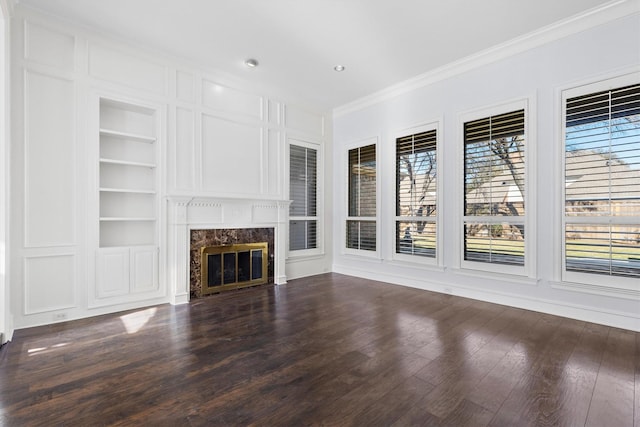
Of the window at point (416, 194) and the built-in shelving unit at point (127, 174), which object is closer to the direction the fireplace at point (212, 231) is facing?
the window

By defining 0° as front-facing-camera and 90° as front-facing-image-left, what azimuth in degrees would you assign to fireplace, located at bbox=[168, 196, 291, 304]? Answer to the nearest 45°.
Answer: approximately 315°

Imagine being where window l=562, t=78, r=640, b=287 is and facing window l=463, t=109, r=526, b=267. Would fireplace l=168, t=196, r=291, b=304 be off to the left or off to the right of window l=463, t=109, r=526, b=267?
left

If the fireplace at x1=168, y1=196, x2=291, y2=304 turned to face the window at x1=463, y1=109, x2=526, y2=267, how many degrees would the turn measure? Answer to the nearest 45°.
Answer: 0° — it already faces it

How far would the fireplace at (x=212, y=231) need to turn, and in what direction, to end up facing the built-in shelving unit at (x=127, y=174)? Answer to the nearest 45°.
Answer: approximately 135° to its right

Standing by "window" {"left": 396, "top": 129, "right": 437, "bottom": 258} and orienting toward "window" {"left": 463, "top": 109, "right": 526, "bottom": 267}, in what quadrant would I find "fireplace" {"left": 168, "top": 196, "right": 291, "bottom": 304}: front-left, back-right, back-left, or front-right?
back-right

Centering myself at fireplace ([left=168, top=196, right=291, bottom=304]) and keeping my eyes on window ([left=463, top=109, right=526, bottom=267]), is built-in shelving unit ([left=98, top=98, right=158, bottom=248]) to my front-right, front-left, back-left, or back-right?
back-right

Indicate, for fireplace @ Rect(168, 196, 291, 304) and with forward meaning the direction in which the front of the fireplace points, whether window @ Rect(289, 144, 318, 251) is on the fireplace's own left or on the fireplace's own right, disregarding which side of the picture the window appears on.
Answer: on the fireplace's own left

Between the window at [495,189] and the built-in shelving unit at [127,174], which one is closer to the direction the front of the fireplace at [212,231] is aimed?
the window

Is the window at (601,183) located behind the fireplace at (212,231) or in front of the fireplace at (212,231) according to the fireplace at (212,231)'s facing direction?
in front

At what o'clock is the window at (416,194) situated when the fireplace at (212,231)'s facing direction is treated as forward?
The window is roughly at 11 o'clock from the fireplace.

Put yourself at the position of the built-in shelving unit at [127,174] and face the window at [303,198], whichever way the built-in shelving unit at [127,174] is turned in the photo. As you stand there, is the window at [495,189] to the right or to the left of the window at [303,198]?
right

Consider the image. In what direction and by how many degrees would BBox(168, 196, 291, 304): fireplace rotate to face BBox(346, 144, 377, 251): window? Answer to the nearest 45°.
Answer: approximately 45° to its left
